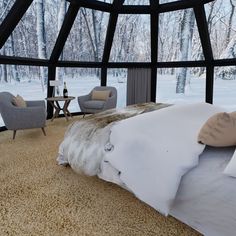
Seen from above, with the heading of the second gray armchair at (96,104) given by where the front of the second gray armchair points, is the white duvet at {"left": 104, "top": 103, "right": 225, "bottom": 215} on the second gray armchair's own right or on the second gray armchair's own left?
on the second gray armchair's own left

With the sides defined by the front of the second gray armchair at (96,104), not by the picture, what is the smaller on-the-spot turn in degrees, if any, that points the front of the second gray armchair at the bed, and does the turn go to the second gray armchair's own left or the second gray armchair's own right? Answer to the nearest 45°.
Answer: approximately 45° to the second gray armchair's own left

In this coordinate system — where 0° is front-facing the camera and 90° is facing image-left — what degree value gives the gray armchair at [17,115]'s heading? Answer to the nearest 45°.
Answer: approximately 270°

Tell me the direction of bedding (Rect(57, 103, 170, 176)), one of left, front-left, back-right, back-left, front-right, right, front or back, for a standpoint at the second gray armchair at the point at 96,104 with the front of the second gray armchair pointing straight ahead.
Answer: front-left

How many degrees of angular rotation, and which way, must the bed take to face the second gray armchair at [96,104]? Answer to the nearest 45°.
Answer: approximately 45° to its right

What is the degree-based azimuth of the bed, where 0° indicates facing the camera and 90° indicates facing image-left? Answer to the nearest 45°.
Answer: approximately 135°

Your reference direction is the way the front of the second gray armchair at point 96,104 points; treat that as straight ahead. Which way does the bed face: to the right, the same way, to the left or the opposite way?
to the right

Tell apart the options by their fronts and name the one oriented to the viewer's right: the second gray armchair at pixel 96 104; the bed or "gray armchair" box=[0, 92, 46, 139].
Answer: the gray armchair

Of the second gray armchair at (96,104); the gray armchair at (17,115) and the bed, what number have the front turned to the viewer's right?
1
